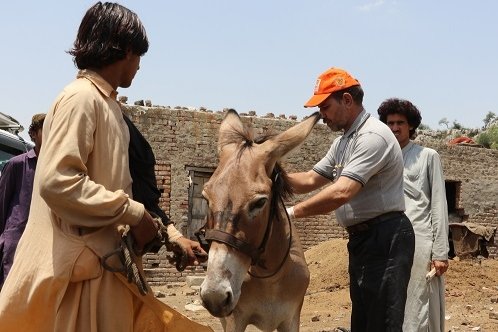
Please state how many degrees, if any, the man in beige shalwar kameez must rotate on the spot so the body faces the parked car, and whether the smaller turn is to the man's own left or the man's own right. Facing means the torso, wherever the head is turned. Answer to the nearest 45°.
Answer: approximately 90° to the man's own left

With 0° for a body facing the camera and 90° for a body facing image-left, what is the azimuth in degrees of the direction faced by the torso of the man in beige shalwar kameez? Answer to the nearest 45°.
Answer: approximately 270°

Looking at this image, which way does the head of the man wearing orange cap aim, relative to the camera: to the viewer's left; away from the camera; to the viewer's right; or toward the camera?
to the viewer's left

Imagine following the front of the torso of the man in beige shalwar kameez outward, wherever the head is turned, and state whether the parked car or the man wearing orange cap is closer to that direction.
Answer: the man wearing orange cap

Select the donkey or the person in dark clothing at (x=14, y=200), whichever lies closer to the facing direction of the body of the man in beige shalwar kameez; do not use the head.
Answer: the donkey

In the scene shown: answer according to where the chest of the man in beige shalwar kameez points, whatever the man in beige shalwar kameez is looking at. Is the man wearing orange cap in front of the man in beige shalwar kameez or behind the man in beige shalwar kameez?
in front

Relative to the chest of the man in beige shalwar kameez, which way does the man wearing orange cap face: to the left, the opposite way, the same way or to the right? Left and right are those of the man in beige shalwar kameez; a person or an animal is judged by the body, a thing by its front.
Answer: the opposite way

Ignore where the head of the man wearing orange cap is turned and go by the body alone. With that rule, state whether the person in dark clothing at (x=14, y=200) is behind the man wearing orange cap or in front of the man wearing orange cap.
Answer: in front

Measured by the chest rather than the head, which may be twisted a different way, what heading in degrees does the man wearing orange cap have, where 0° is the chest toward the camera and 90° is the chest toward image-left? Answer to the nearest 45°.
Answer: approximately 90°

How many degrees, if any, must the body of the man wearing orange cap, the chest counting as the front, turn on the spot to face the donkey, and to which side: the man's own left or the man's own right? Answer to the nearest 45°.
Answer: approximately 45° to the man's own left

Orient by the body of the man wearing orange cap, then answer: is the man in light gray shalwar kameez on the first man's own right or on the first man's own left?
on the first man's own right

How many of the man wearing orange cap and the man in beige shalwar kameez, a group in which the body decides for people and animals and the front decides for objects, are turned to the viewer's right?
1
